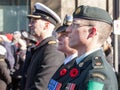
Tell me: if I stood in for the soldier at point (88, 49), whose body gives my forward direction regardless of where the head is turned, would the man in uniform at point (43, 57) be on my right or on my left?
on my right

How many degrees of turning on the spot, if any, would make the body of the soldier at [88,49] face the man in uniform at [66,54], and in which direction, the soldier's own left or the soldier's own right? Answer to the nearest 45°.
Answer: approximately 90° to the soldier's own right

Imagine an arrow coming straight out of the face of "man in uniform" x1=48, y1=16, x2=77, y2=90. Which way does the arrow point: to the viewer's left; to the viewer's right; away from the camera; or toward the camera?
to the viewer's left

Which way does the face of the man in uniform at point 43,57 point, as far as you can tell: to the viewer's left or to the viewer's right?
to the viewer's left

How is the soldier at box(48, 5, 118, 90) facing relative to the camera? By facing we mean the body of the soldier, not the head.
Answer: to the viewer's left

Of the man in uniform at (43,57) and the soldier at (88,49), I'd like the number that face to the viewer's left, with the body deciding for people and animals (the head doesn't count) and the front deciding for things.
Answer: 2

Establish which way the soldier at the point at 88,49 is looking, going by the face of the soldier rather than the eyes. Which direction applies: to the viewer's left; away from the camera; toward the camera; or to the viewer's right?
to the viewer's left

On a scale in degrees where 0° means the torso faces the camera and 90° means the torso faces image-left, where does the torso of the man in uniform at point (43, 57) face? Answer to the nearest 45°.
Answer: approximately 90°
